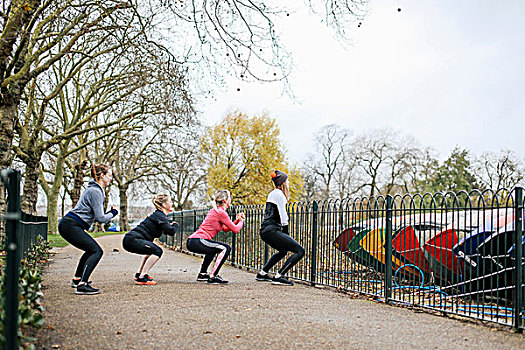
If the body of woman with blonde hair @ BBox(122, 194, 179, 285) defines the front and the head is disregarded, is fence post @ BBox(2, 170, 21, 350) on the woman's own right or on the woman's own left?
on the woman's own right

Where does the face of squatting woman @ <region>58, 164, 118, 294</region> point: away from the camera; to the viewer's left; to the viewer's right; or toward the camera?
to the viewer's right

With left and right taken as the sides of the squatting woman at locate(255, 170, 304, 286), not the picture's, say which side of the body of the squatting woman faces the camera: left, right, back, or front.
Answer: right

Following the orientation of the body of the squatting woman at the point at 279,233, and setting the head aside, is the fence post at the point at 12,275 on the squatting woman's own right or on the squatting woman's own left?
on the squatting woman's own right

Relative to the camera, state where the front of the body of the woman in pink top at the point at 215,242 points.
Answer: to the viewer's right

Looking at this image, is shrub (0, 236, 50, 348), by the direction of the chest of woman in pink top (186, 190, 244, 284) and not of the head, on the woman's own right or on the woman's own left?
on the woman's own right

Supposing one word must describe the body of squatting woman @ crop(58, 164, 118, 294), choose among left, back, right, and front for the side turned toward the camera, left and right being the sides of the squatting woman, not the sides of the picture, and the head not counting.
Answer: right

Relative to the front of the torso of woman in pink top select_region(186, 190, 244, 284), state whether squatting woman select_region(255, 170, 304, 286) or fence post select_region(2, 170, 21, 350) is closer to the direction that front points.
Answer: the squatting woman

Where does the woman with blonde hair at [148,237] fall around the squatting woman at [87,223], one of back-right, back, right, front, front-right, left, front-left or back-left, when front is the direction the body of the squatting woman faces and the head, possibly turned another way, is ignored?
front-left
